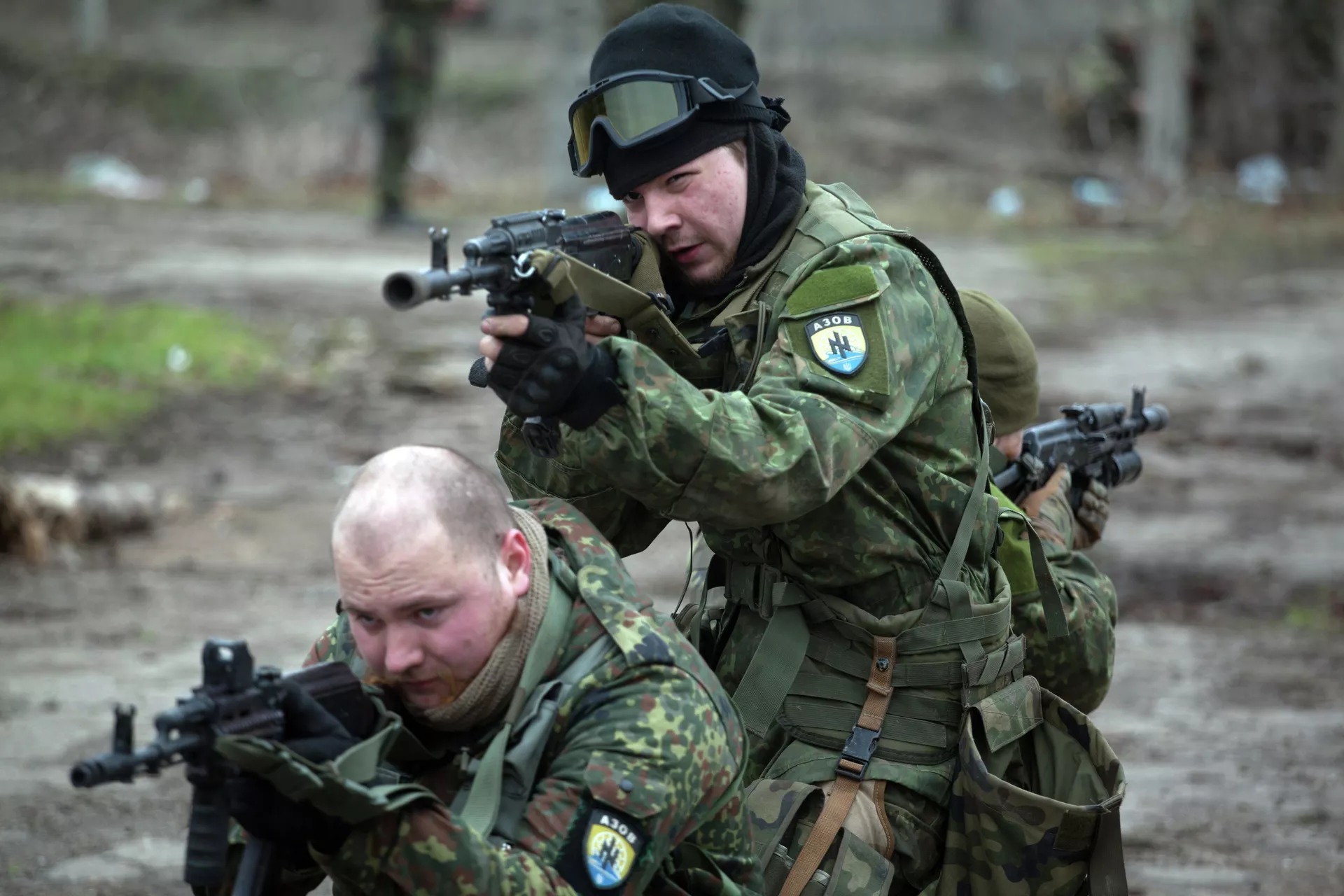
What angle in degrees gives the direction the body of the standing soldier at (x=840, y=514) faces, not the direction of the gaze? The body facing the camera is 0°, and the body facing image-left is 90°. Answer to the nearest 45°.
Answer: approximately 45°

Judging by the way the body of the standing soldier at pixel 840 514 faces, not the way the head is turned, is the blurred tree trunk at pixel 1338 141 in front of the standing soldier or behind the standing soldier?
behind

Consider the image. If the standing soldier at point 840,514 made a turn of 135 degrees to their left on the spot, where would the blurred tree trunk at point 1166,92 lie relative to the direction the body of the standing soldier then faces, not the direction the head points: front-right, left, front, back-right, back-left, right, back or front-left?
left

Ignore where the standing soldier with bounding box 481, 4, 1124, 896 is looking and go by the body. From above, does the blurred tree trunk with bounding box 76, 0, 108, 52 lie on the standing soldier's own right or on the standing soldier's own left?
on the standing soldier's own right

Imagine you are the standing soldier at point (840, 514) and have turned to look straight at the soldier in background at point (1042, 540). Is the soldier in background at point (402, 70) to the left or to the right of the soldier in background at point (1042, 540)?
left

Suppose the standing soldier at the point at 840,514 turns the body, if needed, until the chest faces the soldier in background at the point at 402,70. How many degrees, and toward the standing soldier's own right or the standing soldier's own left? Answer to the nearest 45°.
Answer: approximately 135° to the standing soldier's own right

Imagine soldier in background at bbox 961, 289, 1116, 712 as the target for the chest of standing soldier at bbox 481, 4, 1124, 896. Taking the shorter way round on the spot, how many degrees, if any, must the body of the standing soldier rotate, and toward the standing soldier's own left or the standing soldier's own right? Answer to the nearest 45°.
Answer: approximately 180°

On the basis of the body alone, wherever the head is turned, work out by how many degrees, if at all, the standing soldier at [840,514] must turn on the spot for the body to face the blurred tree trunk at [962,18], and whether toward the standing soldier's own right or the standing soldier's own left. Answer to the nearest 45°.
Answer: approximately 135° to the standing soldier's own right
